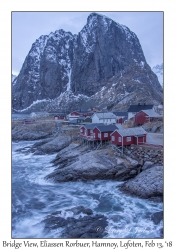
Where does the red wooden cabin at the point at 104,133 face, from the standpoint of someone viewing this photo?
facing the viewer and to the left of the viewer

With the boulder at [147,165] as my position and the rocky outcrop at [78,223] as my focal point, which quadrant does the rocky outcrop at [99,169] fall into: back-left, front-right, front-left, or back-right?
front-right

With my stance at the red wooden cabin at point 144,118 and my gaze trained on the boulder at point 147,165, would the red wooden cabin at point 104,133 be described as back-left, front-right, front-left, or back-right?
front-right

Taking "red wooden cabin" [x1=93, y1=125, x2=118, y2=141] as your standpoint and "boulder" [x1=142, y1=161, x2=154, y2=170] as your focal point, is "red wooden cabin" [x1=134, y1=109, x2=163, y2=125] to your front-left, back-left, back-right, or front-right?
back-left

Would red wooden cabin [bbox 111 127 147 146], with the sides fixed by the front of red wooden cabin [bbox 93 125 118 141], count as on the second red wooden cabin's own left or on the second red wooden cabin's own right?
on the second red wooden cabin's own left

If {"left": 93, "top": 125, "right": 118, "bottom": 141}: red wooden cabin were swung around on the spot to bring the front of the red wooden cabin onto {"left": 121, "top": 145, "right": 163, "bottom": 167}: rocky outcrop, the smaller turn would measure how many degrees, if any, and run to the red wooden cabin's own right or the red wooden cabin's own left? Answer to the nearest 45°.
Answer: approximately 90° to the red wooden cabin's own left

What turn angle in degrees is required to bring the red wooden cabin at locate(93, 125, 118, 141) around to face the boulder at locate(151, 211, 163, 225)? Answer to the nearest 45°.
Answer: approximately 45° to its left

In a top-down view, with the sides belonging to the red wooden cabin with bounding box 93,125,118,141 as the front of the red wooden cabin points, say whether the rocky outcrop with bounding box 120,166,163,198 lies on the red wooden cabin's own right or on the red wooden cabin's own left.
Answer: on the red wooden cabin's own left

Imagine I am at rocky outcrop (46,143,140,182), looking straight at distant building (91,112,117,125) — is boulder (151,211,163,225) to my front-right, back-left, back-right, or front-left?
back-right

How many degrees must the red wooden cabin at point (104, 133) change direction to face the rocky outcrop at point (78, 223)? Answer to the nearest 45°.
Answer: approximately 45° to its left

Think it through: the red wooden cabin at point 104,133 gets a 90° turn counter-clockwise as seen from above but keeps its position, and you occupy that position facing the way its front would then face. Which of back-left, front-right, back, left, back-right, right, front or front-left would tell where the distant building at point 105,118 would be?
back-left
